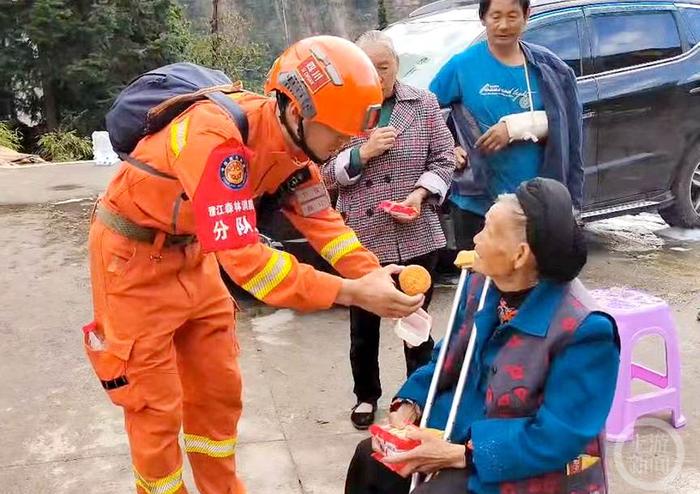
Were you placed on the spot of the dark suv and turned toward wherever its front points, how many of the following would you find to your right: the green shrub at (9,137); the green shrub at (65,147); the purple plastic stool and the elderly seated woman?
2

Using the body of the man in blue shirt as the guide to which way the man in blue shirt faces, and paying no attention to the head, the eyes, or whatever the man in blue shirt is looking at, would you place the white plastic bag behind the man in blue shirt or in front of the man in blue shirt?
behind

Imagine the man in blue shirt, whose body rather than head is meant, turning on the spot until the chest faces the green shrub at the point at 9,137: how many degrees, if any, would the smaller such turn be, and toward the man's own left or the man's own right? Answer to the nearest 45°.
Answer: approximately 135° to the man's own right

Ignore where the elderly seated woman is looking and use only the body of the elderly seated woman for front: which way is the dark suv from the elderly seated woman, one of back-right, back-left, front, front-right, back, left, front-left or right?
back-right

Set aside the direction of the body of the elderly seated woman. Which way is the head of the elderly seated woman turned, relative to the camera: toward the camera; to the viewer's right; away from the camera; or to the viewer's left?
to the viewer's left

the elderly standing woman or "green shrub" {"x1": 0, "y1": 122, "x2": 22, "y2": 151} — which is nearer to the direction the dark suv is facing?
the elderly standing woman

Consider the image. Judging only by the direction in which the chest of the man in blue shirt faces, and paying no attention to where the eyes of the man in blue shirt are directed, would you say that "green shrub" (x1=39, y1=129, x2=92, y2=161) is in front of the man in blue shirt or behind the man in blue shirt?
behind

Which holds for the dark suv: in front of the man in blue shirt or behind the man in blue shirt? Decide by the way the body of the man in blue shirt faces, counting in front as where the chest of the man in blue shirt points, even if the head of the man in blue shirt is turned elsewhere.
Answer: behind

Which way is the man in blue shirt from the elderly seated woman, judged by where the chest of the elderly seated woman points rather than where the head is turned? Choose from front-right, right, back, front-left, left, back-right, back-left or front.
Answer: back-right

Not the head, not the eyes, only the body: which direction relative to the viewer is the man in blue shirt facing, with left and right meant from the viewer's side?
facing the viewer

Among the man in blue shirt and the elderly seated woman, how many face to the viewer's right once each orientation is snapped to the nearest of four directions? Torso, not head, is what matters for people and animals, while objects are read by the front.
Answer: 0

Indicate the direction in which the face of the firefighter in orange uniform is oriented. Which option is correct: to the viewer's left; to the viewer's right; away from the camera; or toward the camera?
to the viewer's right
